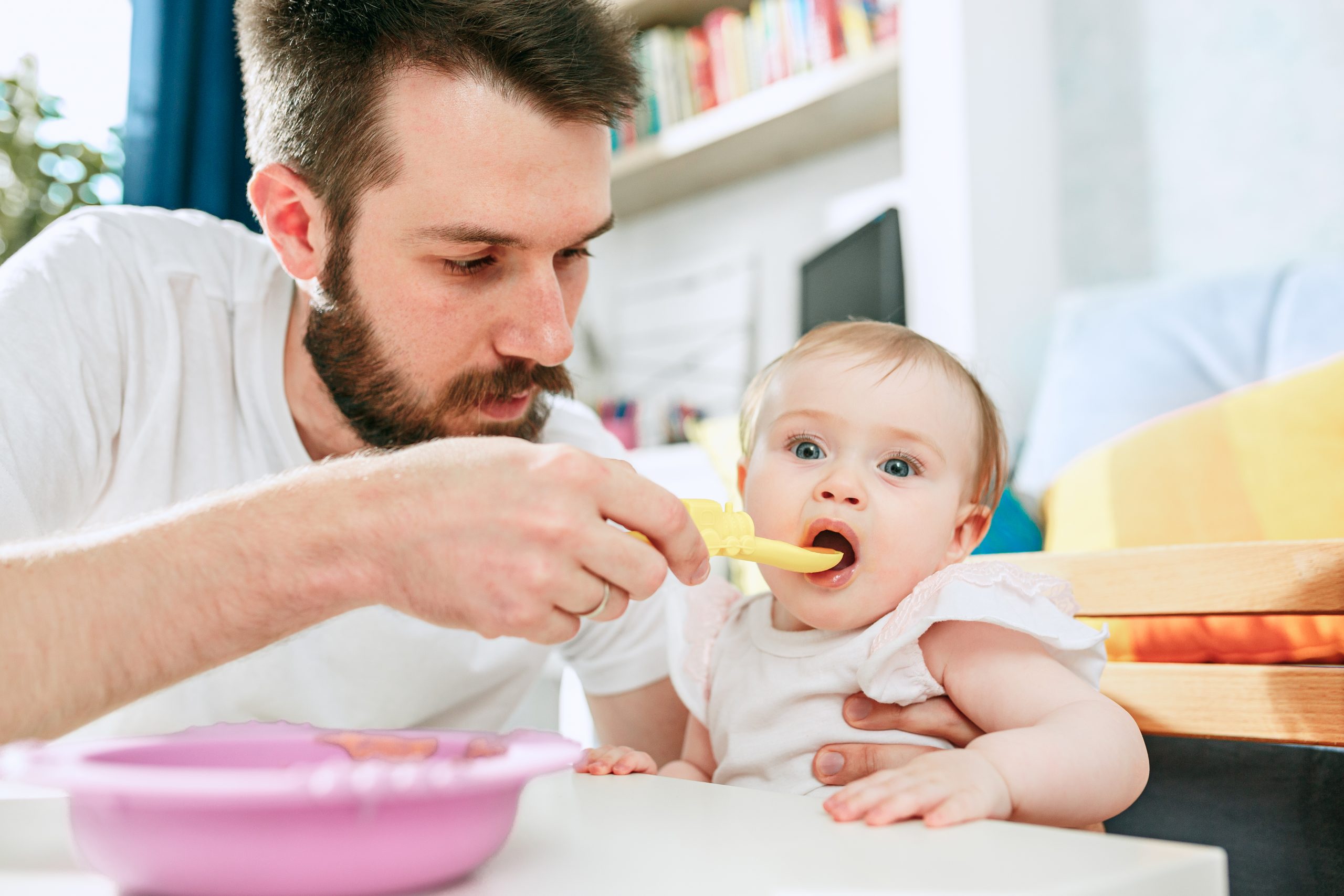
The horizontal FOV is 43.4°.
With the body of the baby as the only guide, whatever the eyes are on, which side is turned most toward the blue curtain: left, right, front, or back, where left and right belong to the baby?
right

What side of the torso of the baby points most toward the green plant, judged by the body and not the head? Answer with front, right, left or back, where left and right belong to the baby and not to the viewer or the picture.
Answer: right

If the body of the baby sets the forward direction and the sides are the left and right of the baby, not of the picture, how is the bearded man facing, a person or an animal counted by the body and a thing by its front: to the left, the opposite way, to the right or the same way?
to the left

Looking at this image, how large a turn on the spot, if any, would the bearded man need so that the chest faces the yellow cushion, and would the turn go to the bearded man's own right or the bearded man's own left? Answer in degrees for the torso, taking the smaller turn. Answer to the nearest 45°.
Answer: approximately 45° to the bearded man's own left

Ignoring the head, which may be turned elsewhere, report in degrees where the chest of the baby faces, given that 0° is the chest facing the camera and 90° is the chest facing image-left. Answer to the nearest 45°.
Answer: approximately 45°
